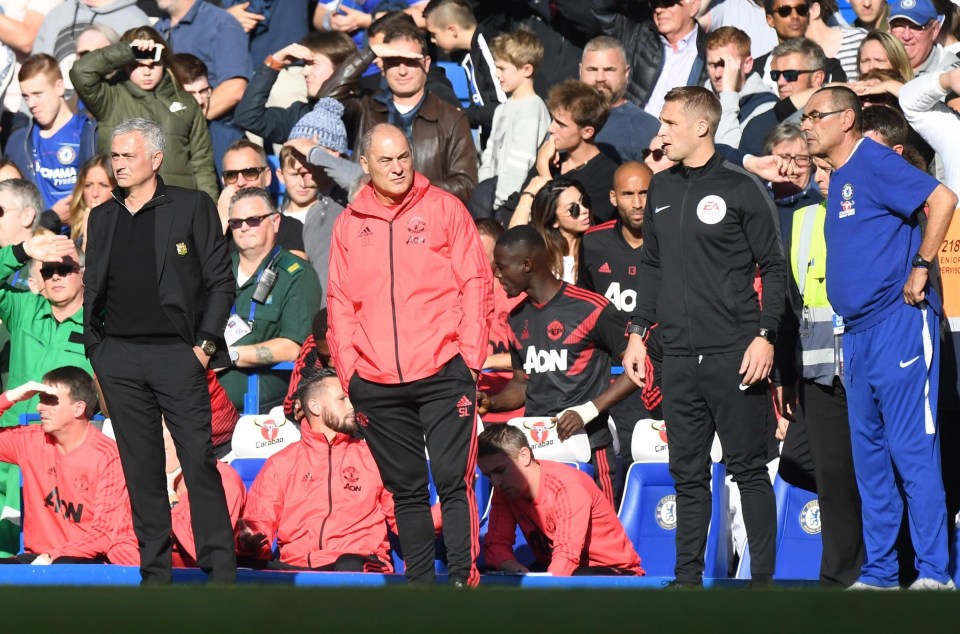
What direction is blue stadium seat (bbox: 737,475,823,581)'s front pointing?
toward the camera

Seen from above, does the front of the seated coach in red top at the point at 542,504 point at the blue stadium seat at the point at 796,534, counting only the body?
no

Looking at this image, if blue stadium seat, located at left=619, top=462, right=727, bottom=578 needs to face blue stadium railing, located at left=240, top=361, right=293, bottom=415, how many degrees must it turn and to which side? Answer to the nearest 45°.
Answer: approximately 90° to its right

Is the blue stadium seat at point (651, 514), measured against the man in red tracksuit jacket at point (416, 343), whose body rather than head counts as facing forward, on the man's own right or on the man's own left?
on the man's own left

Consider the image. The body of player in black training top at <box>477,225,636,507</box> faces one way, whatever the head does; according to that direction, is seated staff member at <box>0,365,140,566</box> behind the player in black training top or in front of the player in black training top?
in front

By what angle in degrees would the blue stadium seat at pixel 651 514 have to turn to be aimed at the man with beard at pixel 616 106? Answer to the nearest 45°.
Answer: approximately 180°

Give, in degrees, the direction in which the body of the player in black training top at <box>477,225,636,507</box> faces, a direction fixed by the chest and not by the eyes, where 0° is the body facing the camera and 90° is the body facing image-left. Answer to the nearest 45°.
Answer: approximately 45°

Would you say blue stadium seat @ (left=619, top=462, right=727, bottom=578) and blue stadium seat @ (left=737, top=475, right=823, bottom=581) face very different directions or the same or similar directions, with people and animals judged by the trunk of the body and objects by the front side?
same or similar directions

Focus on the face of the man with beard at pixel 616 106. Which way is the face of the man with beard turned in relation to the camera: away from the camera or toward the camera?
toward the camera

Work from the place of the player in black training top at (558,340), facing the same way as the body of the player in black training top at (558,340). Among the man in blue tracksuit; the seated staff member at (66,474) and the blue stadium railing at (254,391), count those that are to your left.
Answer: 1

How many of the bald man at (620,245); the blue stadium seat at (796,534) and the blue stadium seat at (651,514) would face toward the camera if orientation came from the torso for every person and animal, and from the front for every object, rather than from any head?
3

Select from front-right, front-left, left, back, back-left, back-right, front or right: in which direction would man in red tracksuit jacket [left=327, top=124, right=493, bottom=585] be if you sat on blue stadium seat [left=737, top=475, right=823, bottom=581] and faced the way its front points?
front-right

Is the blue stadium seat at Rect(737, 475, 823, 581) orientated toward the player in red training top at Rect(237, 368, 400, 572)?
no

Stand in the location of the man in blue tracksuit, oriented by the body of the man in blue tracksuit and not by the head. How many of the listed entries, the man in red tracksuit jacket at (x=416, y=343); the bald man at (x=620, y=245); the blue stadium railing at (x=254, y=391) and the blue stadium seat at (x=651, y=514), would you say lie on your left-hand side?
0

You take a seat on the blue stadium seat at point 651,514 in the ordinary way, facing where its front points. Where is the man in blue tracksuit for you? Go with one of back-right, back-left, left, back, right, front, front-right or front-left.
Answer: front-left

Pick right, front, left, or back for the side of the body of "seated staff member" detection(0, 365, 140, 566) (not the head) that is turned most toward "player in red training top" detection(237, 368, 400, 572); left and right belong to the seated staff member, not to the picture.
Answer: left

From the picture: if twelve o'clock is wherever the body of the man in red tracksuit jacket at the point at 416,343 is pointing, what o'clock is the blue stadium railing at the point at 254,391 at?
The blue stadium railing is roughly at 5 o'clock from the man in red tracksuit jacket.
